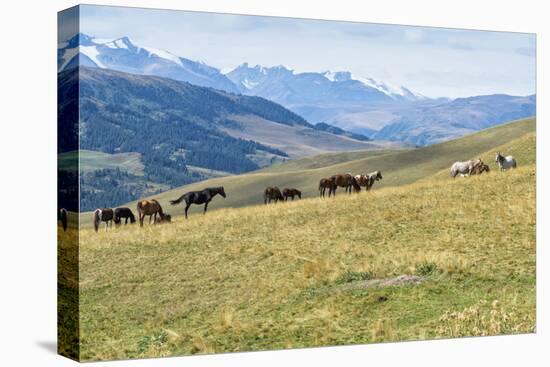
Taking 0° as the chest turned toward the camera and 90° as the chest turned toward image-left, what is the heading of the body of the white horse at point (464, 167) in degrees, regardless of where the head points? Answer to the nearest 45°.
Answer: approximately 270°
